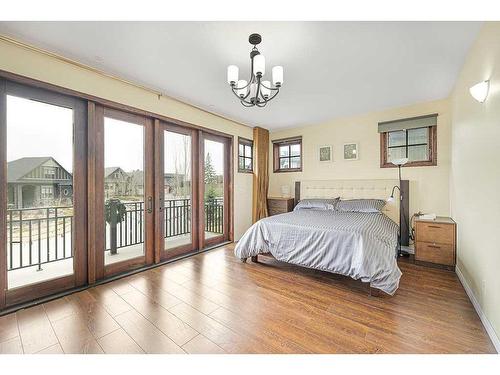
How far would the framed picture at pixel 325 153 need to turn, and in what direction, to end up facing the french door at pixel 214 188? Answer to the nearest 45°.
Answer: approximately 45° to its right

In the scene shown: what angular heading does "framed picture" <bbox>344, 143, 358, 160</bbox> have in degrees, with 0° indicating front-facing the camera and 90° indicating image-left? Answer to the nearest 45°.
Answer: approximately 0°

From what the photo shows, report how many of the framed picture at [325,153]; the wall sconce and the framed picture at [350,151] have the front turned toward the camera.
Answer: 2

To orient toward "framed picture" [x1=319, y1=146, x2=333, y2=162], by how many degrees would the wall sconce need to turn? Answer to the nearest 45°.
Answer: approximately 45° to its right

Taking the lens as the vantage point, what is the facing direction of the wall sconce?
facing to the left of the viewer

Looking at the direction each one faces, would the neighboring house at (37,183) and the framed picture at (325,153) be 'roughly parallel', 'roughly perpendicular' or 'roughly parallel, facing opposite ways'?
roughly perpendicular

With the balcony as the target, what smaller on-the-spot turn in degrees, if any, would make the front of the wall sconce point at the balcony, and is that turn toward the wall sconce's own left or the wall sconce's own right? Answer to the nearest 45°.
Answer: approximately 45° to the wall sconce's own left

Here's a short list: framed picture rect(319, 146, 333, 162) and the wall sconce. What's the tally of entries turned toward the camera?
1

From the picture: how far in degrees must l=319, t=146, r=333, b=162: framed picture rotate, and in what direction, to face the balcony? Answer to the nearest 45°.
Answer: approximately 45° to its right

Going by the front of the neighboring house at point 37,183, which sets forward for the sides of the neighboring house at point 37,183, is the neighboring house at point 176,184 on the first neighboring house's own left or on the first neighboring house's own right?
on the first neighboring house's own left

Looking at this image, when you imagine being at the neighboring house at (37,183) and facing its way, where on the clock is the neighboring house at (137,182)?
the neighboring house at (137,182) is roughly at 10 o'clock from the neighboring house at (37,183).
